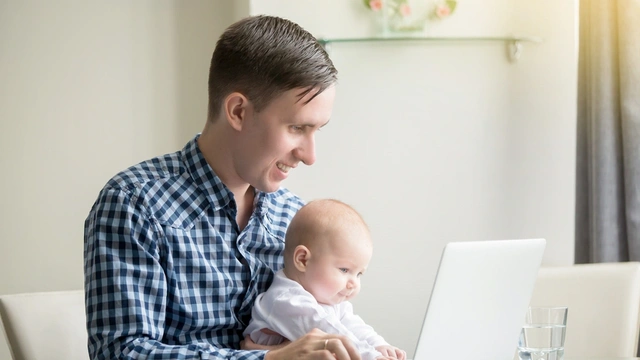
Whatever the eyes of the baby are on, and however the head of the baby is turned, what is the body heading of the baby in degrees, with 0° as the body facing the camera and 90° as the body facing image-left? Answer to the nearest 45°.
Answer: approximately 315°

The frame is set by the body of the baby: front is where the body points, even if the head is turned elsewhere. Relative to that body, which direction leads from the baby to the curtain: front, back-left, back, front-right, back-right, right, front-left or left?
left

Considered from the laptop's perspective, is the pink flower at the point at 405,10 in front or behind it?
in front

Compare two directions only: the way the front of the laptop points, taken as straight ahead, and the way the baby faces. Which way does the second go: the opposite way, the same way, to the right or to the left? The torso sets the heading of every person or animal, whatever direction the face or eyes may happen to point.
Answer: the opposite way

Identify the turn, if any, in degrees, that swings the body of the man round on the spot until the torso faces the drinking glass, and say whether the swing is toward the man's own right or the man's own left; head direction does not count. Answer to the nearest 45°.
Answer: approximately 45° to the man's own left

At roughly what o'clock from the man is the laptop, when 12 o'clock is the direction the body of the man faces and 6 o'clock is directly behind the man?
The laptop is roughly at 11 o'clock from the man.

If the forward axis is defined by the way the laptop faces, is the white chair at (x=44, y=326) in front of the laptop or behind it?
in front

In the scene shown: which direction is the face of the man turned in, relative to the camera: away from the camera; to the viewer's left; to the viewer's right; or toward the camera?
to the viewer's right

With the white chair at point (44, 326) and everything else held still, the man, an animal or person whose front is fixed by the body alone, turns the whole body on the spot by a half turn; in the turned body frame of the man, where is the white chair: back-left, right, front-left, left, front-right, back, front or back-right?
front

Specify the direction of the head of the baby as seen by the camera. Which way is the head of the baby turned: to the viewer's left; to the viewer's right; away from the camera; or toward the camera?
to the viewer's right

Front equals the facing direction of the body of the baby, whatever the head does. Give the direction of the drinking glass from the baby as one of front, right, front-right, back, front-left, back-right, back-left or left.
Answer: front-left

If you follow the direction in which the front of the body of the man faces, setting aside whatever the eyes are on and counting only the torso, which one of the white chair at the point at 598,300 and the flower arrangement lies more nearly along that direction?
the white chair
